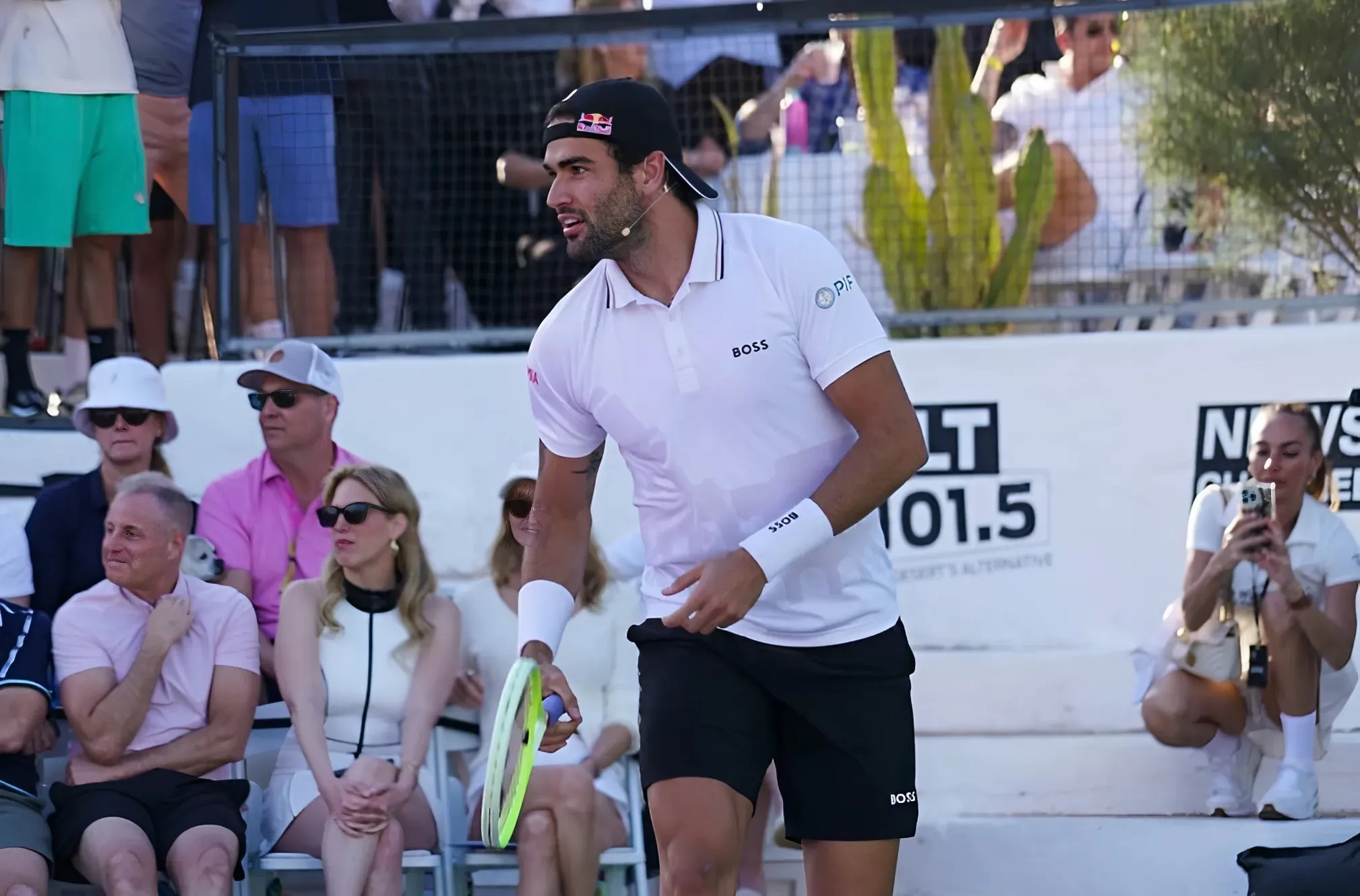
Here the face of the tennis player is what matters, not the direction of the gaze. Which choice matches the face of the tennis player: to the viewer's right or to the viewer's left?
to the viewer's left

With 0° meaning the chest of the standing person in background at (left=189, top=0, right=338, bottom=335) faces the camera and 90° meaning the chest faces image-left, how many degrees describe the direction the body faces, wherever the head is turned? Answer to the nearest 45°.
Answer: approximately 0°

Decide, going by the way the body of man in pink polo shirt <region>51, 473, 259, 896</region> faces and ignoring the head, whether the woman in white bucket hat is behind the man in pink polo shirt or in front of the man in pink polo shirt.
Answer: behind

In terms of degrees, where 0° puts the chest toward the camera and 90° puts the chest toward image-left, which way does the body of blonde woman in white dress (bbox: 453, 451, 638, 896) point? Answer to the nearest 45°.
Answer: approximately 0°

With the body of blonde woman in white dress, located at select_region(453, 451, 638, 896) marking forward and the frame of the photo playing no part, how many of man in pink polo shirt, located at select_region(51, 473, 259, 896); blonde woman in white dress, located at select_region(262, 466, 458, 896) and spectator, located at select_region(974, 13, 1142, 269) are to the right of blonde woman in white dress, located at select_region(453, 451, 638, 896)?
2

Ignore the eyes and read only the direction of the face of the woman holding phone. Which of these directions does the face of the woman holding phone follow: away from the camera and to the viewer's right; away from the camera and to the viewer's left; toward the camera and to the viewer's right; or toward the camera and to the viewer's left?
toward the camera and to the viewer's left
